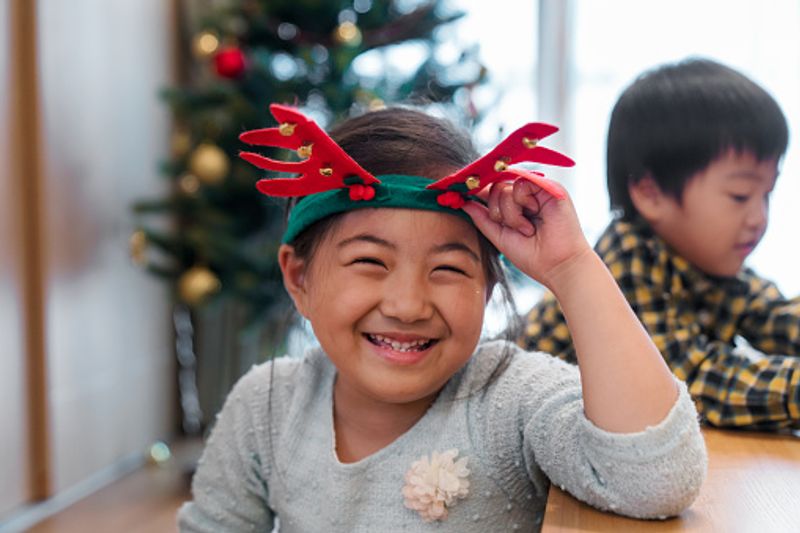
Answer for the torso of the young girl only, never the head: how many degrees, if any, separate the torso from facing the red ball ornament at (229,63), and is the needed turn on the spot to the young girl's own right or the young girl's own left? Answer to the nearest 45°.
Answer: approximately 180°

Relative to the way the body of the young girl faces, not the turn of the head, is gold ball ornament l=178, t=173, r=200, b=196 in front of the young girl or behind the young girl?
behind

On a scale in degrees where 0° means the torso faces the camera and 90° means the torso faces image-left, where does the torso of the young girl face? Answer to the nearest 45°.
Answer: approximately 0°

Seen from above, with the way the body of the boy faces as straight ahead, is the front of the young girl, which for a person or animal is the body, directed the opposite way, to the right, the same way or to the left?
to the right

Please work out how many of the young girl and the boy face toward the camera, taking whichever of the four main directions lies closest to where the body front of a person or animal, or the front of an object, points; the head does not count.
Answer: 1

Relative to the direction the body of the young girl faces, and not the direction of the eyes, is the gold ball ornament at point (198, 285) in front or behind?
behind
